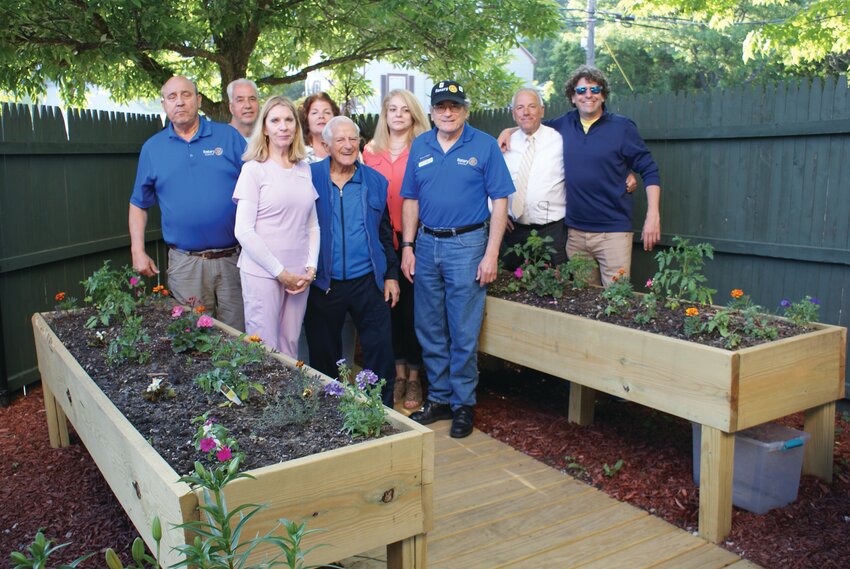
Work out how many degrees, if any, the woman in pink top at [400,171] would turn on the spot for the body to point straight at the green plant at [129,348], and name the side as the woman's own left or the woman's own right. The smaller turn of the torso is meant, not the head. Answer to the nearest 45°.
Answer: approximately 45° to the woman's own right

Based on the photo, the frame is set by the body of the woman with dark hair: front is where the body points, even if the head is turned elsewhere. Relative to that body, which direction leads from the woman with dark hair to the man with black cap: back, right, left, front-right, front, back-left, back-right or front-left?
front-left

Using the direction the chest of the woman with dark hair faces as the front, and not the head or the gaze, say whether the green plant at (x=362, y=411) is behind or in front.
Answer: in front

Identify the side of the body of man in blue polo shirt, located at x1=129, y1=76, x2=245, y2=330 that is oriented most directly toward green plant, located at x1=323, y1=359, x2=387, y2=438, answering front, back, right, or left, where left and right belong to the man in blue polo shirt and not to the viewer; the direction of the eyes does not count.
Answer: front

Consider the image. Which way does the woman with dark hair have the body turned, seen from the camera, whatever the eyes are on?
toward the camera

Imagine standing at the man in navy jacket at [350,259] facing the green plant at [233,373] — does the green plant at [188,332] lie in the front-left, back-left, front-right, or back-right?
front-right

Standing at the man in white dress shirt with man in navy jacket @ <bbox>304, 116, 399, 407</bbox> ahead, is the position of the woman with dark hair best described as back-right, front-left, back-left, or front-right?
front-right

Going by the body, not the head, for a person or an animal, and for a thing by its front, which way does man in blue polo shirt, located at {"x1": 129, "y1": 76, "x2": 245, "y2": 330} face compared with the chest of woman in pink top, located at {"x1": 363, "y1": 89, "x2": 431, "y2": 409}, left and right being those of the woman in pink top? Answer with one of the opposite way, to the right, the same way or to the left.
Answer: the same way

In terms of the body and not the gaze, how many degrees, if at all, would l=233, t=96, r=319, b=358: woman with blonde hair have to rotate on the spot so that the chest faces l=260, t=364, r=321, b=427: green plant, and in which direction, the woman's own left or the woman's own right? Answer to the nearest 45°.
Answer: approximately 45° to the woman's own right

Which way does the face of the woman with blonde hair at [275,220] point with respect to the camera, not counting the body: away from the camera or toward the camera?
toward the camera

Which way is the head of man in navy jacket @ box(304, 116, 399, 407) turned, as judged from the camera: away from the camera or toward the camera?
toward the camera

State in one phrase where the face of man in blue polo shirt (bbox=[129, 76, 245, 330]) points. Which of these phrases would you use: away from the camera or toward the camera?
toward the camera

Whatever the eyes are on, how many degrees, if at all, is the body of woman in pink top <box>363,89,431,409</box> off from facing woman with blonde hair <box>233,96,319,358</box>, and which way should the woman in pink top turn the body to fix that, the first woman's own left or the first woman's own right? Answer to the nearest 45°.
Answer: approximately 45° to the first woman's own right

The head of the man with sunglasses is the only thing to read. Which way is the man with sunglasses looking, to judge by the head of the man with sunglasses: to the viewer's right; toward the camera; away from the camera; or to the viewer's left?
toward the camera

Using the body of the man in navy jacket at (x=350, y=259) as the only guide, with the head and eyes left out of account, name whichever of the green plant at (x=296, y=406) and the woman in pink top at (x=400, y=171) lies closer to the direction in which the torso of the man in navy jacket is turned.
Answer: the green plant

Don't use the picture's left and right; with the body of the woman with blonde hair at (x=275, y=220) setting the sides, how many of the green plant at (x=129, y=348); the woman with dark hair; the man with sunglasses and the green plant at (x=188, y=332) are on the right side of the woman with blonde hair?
2

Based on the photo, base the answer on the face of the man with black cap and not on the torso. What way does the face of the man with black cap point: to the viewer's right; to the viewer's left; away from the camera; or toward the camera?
toward the camera

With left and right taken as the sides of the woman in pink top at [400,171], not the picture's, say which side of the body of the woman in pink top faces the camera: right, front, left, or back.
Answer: front

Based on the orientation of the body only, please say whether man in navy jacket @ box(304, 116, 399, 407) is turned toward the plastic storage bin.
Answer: no

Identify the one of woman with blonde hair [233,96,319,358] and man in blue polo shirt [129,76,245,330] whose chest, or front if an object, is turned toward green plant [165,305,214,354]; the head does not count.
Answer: the man in blue polo shirt
